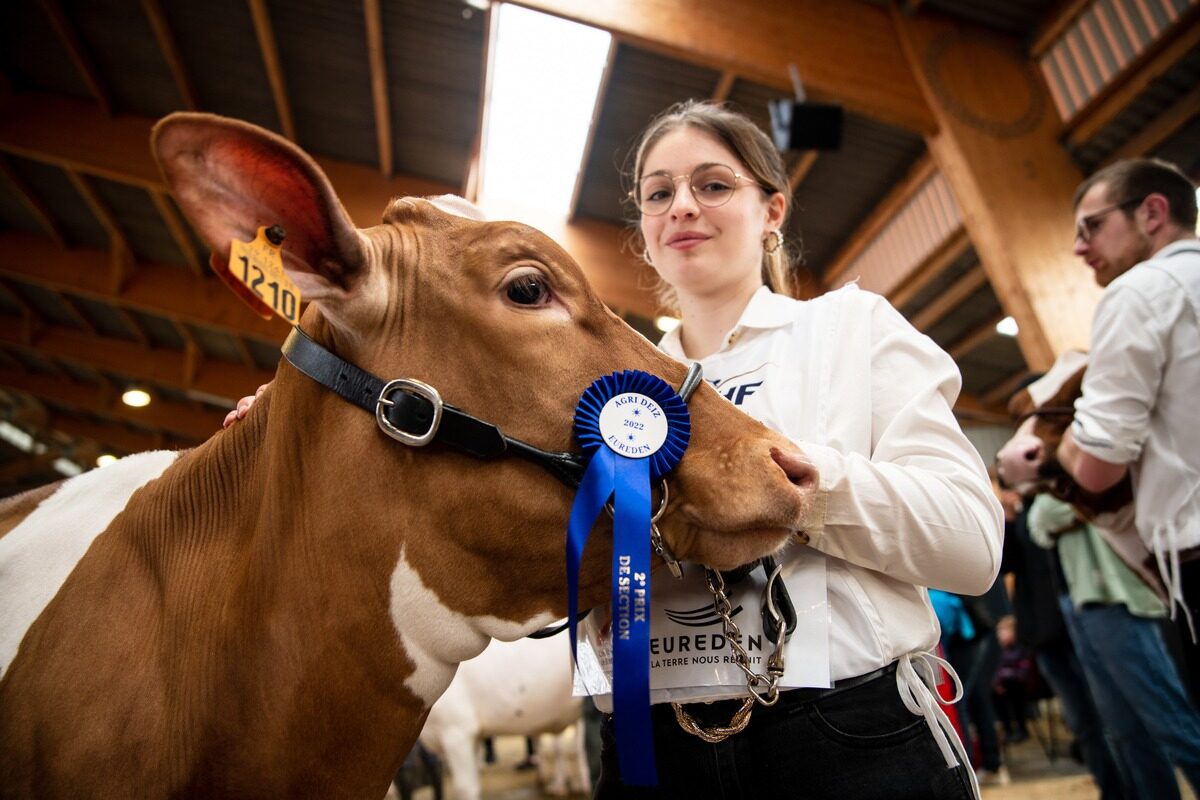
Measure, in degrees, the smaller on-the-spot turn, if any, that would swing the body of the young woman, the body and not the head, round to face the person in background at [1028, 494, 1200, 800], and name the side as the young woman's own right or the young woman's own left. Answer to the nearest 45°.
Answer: approximately 180°

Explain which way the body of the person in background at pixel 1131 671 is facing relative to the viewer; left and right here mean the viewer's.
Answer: facing to the left of the viewer

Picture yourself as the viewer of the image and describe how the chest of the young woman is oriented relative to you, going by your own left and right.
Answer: facing the viewer and to the left of the viewer

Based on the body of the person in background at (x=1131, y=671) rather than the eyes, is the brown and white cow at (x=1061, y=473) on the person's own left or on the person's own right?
on the person's own left

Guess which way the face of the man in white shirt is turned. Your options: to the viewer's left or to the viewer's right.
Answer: to the viewer's left

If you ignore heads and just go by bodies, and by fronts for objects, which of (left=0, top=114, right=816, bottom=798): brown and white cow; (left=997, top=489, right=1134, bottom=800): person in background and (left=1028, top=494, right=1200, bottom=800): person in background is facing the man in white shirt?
the brown and white cow

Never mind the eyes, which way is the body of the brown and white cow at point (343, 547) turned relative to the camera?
to the viewer's right

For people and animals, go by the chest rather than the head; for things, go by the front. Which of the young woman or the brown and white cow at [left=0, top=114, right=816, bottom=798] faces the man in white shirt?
the brown and white cow

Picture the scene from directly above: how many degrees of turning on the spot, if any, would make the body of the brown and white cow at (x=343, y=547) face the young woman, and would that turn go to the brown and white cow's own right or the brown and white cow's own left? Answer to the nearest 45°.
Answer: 0° — it already faces them

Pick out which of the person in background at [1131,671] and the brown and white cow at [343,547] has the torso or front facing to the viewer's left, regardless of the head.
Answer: the person in background
